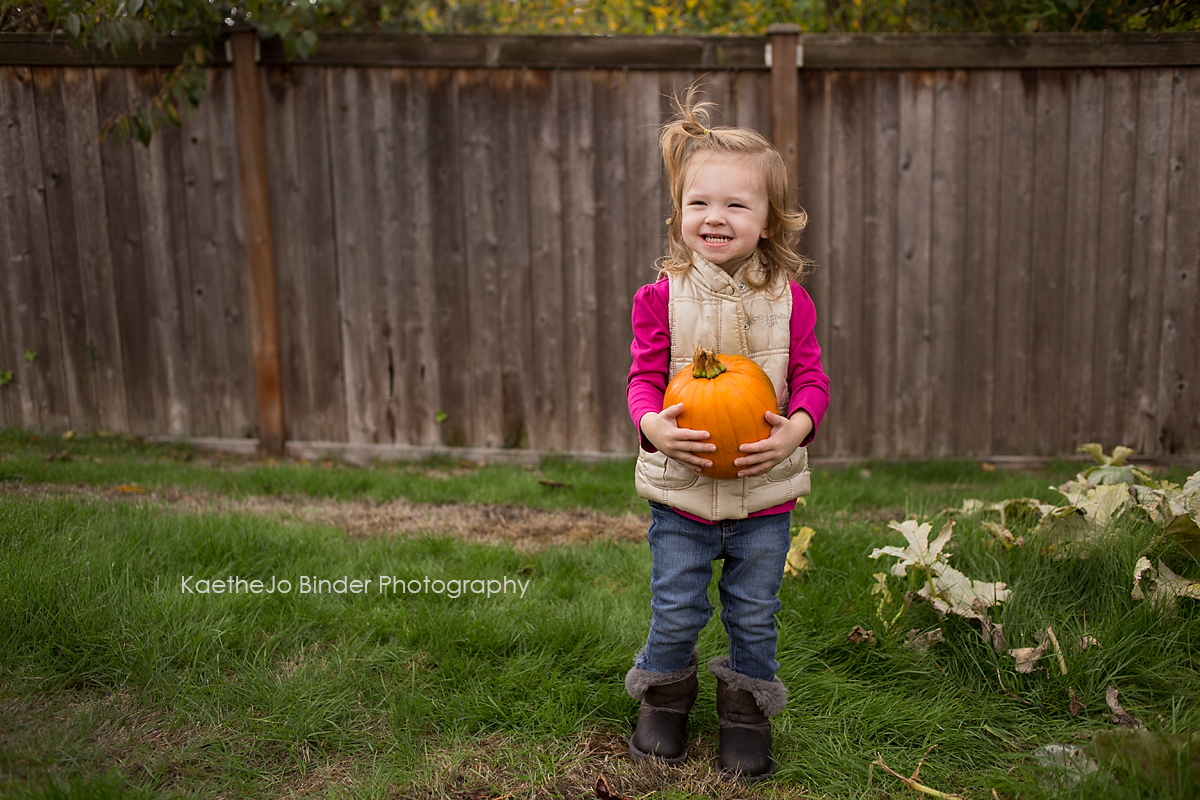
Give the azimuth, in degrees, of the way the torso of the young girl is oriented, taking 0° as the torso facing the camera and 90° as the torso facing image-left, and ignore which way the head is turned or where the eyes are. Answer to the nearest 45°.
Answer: approximately 0°

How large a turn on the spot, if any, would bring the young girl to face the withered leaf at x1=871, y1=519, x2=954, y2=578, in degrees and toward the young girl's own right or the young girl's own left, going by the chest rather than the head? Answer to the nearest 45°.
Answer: approximately 135° to the young girl's own left

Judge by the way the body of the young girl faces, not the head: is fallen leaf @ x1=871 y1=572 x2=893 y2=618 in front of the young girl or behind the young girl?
behind
